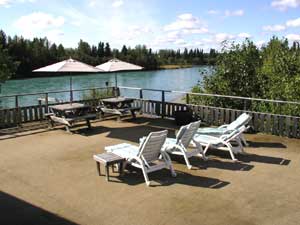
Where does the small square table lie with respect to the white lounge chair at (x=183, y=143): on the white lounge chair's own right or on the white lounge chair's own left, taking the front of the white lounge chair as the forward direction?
on the white lounge chair's own left

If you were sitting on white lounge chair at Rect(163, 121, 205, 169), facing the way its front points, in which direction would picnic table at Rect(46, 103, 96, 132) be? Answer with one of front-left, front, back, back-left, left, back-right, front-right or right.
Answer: front

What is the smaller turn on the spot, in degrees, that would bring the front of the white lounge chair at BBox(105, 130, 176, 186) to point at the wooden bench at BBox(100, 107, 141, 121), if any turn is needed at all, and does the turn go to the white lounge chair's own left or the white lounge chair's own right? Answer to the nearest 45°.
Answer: approximately 45° to the white lounge chair's own right

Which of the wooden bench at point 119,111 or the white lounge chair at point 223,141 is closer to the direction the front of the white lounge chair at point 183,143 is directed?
the wooden bench

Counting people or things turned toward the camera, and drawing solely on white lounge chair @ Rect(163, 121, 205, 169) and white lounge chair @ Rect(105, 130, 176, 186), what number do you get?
0

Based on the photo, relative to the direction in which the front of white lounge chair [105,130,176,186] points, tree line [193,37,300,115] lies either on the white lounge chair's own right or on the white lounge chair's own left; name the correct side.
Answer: on the white lounge chair's own right

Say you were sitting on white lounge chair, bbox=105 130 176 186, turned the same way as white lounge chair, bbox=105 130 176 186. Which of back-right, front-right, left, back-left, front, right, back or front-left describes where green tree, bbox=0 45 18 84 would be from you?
front

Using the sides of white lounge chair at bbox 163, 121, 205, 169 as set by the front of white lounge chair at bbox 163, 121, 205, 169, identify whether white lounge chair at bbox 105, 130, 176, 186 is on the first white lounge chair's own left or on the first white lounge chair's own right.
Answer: on the first white lounge chair's own left

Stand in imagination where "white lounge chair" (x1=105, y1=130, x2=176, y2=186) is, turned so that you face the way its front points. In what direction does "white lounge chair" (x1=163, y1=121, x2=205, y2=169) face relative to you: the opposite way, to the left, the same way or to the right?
the same way
